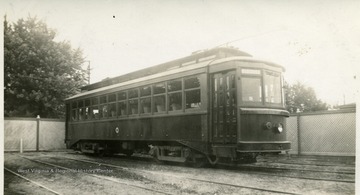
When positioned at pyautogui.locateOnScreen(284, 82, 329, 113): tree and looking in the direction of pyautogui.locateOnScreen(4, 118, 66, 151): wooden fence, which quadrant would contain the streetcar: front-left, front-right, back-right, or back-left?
front-left

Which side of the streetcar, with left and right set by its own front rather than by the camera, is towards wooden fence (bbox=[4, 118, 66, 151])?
back

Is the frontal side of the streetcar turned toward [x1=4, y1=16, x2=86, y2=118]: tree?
no

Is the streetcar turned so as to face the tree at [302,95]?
no
